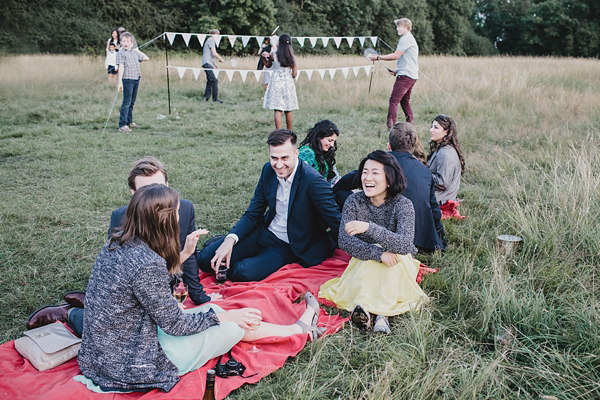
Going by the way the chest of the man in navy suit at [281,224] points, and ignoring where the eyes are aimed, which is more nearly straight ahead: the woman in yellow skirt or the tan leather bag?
the tan leather bag

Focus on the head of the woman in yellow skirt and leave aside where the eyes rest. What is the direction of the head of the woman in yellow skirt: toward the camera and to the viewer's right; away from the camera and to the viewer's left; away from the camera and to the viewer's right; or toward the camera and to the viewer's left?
toward the camera and to the viewer's left

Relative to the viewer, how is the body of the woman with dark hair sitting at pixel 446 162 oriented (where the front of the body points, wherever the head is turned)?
to the viewer's left

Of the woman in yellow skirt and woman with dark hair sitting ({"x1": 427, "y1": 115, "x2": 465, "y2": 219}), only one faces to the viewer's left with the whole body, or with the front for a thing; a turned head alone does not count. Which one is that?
the woman with dark hair sitting

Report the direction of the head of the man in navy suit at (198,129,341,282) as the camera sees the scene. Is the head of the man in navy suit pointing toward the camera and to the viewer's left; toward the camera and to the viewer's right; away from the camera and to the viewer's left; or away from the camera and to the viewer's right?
toward the camera and to the viewer's left

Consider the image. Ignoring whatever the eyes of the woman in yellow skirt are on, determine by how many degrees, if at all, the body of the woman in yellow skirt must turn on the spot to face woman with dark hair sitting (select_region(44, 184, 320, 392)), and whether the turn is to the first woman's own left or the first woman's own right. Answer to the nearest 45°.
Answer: approximately 45° to the first woman's own right

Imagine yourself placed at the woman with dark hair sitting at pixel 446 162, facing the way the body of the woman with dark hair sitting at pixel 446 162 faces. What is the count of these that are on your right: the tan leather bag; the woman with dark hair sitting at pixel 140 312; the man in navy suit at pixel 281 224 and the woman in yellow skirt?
0

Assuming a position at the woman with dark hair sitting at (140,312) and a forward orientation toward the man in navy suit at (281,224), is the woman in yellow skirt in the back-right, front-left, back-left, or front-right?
front-right

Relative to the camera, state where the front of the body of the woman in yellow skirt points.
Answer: toward the camera

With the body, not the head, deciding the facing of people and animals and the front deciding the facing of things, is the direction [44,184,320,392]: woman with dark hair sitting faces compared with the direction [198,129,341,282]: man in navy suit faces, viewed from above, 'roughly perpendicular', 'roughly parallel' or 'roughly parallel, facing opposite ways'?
roughly parallel, facing opposite ways

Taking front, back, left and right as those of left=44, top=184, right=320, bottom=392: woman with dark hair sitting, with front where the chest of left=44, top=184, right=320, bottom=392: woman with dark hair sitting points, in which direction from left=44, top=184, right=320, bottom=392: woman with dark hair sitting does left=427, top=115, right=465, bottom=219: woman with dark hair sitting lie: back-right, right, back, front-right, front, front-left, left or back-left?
front

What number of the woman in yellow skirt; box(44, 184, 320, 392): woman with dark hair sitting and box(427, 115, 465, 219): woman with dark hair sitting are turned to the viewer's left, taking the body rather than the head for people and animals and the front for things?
1

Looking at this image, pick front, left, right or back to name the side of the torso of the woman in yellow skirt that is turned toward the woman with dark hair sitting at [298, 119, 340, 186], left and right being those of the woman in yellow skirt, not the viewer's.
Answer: back

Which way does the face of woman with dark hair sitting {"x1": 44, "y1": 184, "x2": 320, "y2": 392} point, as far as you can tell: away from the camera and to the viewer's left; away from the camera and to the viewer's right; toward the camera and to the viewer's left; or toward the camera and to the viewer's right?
away from the camera and to the viewer's right

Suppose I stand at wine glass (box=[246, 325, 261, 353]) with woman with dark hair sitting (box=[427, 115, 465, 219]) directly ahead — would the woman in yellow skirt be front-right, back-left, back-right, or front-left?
front-right

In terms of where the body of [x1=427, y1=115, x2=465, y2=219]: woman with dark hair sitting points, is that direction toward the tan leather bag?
no

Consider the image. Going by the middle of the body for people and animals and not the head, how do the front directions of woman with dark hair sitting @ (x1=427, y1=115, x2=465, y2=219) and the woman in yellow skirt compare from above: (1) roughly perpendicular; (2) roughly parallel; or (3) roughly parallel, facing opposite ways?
roughly perpendicular

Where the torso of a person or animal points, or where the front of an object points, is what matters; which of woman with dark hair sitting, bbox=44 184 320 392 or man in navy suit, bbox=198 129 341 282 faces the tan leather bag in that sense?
the man in navy suit

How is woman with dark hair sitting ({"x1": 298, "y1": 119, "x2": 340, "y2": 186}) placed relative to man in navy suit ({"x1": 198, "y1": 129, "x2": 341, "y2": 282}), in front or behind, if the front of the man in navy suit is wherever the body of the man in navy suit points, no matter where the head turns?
behind

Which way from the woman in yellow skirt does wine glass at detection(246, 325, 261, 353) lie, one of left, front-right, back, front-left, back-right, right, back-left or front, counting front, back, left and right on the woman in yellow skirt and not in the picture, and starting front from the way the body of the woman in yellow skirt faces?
front-right
